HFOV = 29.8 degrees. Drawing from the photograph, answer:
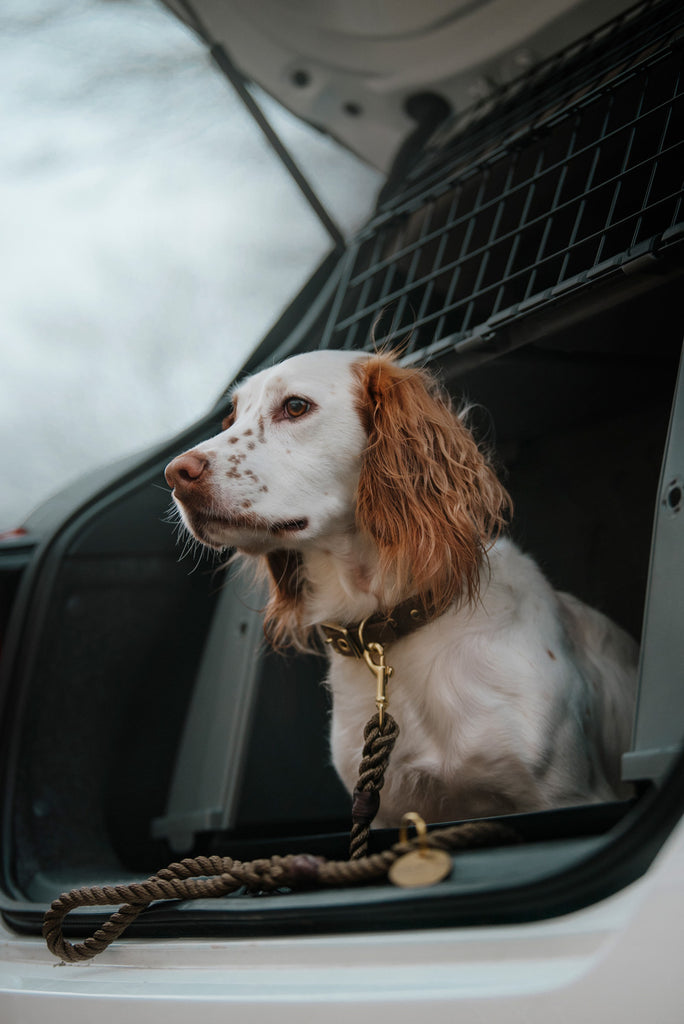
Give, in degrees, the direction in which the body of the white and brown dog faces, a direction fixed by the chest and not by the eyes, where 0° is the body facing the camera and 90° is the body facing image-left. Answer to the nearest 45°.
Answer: approximately 45°
